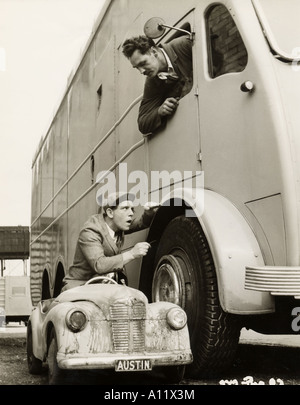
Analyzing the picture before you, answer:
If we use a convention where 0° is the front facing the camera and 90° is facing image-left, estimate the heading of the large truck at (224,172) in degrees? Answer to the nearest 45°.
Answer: approximately 315°

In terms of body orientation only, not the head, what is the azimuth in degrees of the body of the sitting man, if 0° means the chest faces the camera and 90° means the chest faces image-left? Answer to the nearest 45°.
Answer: approximately 315°

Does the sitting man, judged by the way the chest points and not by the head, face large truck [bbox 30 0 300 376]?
yes
